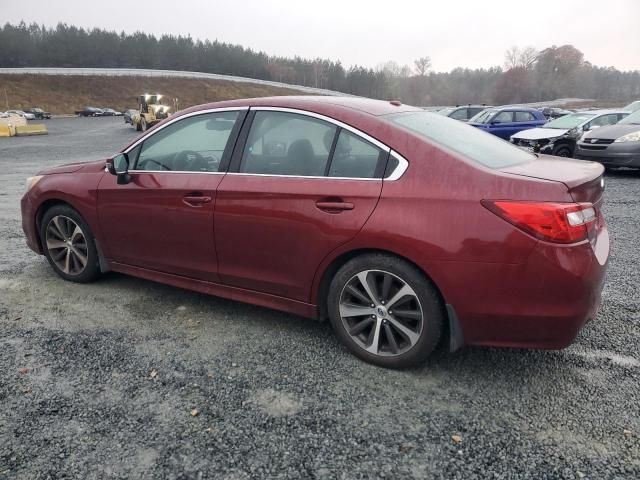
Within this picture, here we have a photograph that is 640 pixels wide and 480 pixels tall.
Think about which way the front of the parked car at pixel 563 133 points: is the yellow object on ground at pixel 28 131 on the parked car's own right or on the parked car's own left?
on the parked car's own right

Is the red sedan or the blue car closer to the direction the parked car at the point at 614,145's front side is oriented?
the red sedan

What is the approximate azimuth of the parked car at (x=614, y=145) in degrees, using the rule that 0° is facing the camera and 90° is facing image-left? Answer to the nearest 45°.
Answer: approximately 45°

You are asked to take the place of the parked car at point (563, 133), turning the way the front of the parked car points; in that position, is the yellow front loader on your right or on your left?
on your right

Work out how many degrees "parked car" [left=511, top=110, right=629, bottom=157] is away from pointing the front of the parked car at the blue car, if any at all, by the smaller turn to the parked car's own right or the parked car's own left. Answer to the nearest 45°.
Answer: approximately 90° to the parked car's own right

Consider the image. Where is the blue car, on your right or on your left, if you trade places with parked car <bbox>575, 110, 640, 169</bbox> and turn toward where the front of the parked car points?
on your right

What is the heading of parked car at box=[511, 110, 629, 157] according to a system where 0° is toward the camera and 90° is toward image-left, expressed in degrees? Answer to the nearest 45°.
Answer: approximately 45°

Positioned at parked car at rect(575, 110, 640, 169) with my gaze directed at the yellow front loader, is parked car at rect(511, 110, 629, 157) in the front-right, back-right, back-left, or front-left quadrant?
front-right

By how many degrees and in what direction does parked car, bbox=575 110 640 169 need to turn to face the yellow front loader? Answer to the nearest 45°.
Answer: approximately 90° to its right

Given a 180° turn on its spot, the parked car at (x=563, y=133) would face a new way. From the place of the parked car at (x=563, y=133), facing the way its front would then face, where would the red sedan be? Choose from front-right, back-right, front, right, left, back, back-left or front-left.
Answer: back-right

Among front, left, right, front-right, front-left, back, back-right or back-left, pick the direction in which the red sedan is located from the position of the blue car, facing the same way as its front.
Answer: front-left

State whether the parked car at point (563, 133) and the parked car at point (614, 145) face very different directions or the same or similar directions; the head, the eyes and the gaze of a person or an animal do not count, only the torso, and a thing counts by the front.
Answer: same or similar directions

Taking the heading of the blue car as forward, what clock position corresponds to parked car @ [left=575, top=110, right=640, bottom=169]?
The parked car is roughly at 10 o'clock from the blue car.

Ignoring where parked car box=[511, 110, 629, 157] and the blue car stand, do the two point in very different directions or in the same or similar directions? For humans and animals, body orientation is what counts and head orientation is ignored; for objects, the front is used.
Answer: same or similar directions

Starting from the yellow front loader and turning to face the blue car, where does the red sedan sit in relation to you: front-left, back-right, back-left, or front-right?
front-right

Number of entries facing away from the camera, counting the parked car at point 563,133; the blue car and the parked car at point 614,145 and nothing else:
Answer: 0
